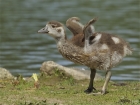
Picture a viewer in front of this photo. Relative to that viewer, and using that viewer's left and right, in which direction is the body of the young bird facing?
facing to the left of the viewer

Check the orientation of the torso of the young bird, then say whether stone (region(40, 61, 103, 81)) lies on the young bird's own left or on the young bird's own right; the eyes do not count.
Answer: on the young bird's own right
